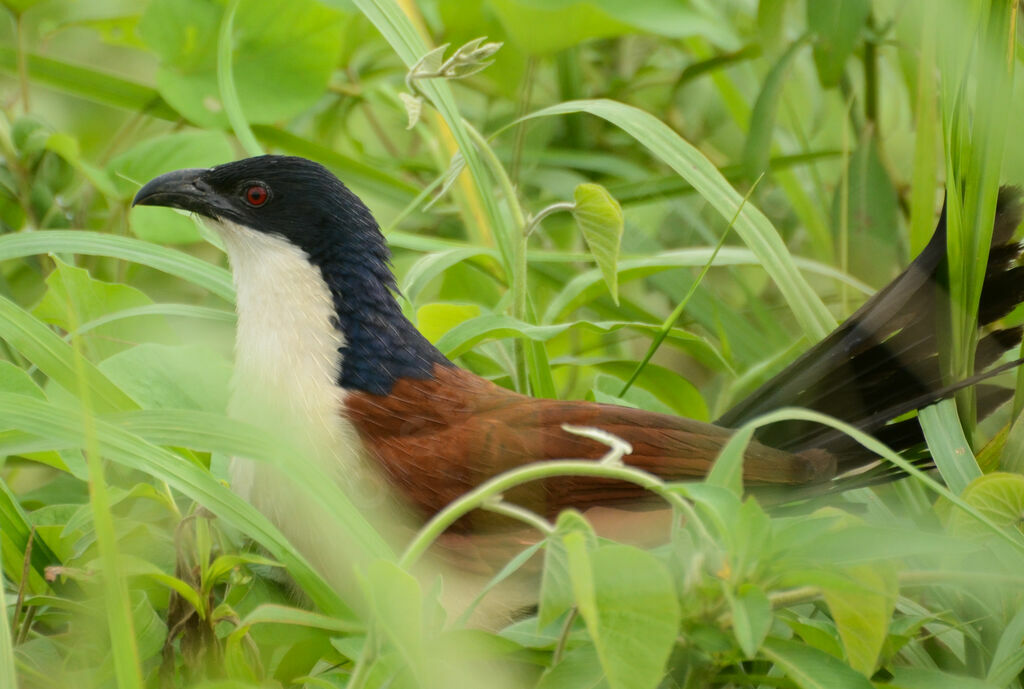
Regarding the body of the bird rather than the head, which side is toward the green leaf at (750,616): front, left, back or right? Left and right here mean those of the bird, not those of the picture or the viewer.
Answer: left

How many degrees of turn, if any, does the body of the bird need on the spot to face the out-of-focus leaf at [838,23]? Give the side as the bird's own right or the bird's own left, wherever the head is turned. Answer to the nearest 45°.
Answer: approximately 135° to the bird's own right

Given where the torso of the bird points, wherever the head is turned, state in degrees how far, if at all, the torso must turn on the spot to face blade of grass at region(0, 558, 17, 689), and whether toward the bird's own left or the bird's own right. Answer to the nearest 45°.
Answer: approximately 45° to the bird's own left

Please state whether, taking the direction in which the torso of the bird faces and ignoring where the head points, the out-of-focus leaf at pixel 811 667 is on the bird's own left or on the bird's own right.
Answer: on the bird's own left

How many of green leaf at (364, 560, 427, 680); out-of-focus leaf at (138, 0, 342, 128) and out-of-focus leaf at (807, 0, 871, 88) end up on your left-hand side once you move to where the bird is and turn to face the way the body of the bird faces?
1

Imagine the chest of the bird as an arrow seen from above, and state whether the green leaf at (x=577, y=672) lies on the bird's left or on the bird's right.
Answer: on the bird's left

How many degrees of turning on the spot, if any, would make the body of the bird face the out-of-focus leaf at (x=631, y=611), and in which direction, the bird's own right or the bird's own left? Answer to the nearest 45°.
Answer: approximately 90° to the bird's own left

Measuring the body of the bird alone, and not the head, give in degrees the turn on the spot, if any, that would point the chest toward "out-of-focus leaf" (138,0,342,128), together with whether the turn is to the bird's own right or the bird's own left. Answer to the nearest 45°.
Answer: approximately 90° to the bird's own right

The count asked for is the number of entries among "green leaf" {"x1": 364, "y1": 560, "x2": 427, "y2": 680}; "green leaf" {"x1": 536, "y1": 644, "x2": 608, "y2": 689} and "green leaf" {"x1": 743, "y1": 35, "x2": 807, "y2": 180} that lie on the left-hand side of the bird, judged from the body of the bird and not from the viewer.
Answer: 2

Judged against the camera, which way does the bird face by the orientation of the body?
to the viewer's left
